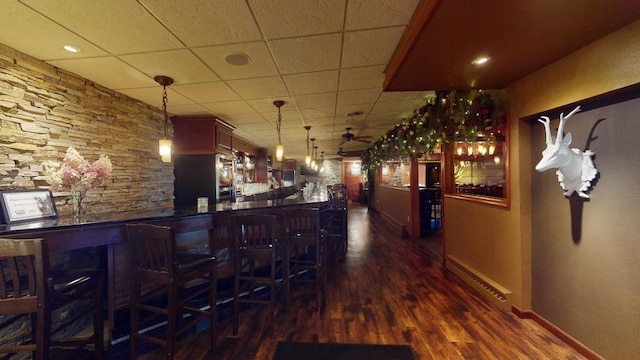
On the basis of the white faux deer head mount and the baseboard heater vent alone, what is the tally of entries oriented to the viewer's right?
0

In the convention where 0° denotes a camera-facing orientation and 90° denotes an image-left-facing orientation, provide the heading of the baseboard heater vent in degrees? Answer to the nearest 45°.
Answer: approximately 45°

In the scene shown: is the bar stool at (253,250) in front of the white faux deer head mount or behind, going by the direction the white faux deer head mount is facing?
in front

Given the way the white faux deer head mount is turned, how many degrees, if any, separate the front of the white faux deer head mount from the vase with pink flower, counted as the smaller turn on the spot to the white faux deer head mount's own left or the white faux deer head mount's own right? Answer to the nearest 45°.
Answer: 0° — it already faces it

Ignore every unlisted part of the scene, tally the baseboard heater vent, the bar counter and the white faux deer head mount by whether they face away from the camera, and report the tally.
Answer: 0

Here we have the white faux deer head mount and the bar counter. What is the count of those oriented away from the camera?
0

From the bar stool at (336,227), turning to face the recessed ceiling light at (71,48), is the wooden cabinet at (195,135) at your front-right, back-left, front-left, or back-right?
front-right

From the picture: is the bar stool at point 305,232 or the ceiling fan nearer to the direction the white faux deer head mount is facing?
the bar stool

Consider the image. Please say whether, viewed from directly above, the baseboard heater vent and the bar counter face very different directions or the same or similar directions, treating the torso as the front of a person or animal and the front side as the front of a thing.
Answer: very different directions

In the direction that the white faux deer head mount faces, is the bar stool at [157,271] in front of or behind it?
in front

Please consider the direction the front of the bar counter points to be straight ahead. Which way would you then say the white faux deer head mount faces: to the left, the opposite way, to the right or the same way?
the opposite way

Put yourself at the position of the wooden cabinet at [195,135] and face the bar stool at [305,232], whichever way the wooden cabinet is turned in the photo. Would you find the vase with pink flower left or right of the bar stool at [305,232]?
right

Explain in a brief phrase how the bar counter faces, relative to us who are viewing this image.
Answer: facing the viewer and to the right of the viewer

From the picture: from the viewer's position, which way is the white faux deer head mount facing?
facing the viewer and to the left of the viewer

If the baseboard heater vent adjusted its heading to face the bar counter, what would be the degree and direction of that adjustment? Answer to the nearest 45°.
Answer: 0° — it already faces it

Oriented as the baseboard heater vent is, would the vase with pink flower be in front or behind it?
in front
